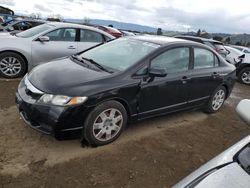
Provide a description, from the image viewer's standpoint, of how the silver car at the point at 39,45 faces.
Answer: facing to the left of the viewer

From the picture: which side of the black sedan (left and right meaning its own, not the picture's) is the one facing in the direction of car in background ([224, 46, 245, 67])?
back

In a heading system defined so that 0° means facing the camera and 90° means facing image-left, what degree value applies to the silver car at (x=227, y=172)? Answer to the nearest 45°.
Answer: approximately 45°

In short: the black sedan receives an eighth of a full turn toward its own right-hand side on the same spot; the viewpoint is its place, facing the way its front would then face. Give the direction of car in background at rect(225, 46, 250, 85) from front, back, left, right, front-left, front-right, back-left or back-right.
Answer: back-right

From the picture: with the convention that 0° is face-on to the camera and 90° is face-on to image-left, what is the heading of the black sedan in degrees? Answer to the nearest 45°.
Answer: approximately 45°

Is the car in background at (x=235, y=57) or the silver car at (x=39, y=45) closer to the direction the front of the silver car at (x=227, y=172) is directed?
the silver car

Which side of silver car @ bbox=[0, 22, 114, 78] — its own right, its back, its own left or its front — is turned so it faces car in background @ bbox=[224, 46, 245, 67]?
back

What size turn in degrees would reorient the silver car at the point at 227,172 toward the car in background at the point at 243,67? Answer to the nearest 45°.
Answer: approximately 135° to its right

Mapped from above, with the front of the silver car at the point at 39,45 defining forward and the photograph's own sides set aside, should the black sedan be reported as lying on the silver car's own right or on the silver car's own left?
on the silver car's own left

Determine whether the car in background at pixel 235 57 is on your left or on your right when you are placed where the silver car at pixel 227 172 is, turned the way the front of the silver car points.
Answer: on your right

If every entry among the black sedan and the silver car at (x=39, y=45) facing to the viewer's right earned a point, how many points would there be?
0
